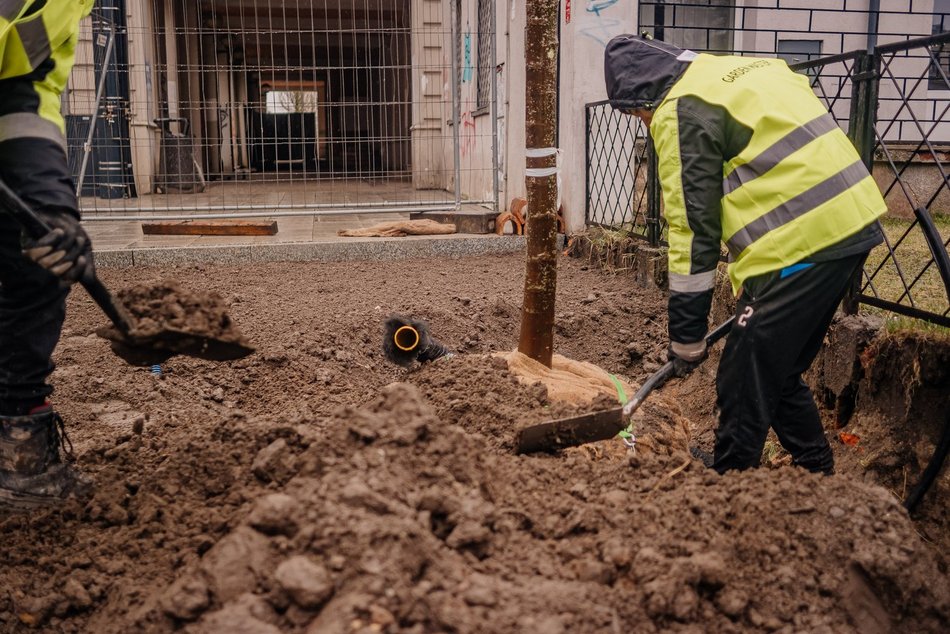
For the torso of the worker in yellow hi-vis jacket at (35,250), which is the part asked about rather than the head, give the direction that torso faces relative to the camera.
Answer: to the viewer's right

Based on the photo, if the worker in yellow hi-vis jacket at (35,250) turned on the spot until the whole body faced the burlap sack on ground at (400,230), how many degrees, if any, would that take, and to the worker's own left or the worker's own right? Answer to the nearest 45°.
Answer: approximately 45° to the worker's own left

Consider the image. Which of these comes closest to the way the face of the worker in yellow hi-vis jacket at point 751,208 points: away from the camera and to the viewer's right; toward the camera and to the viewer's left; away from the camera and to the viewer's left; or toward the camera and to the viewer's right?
away from the camera and to the viewer's left

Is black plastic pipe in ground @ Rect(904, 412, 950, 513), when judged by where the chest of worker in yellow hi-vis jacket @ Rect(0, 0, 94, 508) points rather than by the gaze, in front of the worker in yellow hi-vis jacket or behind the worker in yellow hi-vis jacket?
in front

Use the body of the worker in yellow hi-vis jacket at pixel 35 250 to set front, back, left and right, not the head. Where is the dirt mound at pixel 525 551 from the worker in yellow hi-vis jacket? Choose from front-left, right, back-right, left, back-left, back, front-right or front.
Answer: front-right

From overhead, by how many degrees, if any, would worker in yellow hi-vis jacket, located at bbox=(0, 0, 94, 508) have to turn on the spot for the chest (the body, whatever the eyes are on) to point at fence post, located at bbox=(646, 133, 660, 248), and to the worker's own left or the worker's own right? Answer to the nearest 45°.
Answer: approximately 45° to the worker's own left

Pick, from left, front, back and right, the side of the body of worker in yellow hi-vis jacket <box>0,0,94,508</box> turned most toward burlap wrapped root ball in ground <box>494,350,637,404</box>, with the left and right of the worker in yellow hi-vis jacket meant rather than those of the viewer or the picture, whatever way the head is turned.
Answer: front

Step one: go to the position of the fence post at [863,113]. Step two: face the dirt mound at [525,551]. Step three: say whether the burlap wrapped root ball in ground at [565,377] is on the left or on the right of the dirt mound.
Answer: right

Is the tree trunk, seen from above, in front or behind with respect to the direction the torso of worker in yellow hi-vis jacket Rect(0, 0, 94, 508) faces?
in front

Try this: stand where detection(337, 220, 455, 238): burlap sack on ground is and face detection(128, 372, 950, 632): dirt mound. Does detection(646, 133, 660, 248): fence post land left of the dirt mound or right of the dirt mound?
left

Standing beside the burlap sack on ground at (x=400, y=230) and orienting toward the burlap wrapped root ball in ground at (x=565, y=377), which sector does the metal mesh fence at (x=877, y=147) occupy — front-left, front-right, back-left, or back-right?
front-left

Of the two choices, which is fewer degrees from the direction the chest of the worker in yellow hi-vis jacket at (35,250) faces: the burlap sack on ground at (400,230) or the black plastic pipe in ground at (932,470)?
the black plastic pipe in ground
